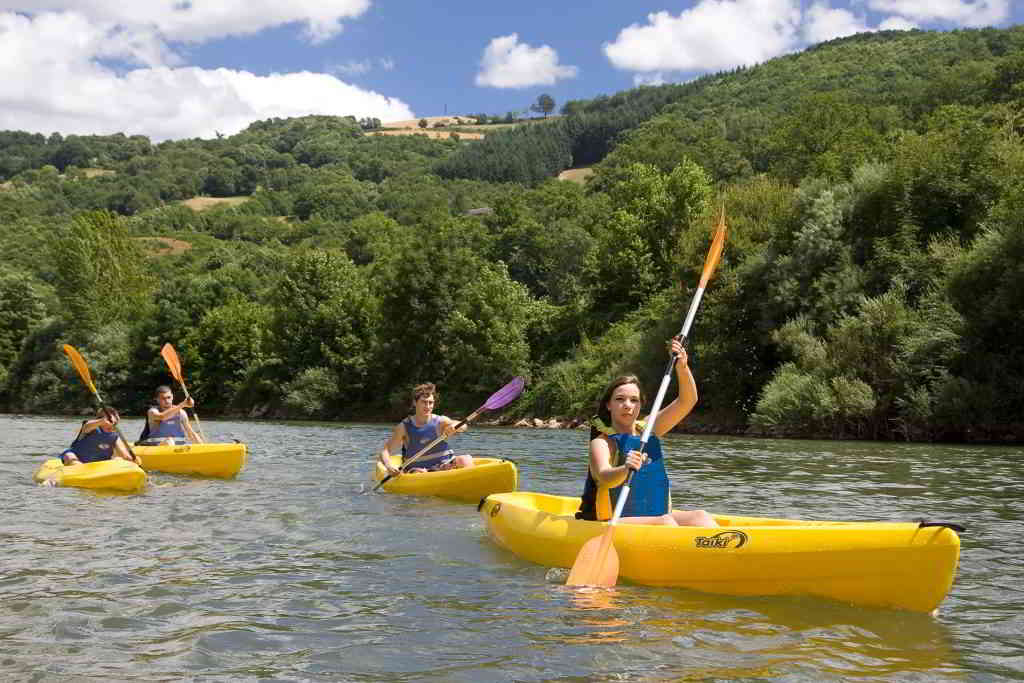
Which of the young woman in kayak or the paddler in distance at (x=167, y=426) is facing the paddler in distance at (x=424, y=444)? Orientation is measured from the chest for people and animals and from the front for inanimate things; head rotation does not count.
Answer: the paddler in distance at (x=167, y=426)

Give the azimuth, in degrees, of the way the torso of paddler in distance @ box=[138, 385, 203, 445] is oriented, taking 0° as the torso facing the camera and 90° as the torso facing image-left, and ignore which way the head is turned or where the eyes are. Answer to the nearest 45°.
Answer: approximately 315°

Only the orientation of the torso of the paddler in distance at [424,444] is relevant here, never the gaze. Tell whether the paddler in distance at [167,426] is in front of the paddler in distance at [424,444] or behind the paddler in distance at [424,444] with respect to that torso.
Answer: behind

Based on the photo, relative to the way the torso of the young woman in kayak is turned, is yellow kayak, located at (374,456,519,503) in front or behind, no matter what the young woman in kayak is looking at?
behind

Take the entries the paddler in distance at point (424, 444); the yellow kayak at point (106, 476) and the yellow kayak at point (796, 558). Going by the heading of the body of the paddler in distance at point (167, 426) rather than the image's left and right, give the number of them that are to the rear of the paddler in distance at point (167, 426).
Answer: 0

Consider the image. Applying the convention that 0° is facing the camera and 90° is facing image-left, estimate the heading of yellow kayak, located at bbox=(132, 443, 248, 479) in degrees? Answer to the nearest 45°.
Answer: approximately 315°

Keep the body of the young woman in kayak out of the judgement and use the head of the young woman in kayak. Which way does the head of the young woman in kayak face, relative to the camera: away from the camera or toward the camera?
toward the camera

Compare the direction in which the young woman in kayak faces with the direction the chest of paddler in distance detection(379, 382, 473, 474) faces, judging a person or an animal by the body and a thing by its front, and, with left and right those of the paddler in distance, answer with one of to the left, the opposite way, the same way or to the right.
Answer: the same way

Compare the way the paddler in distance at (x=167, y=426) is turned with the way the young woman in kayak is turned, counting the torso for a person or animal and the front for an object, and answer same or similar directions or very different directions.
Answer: same or similar directions

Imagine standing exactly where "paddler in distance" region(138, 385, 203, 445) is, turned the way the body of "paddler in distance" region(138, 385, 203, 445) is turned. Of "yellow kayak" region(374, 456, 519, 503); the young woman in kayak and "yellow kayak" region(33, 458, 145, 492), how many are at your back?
0

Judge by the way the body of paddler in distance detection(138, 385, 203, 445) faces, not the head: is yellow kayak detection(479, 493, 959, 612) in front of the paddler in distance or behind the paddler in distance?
in front

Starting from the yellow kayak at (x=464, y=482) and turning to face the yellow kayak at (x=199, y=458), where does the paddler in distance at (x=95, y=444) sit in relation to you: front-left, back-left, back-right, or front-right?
front-left

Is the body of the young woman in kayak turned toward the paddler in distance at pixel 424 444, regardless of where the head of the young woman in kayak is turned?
no

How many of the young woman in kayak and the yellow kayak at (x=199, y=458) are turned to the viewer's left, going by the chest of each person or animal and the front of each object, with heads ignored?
0

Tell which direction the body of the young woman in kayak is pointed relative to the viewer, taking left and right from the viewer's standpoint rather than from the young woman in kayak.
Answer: facing the viewer and to the right of the viewer

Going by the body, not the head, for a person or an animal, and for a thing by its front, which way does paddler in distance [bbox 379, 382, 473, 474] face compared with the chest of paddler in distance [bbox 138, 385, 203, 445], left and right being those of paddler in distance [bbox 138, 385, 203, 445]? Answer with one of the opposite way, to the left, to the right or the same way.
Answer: the same way
